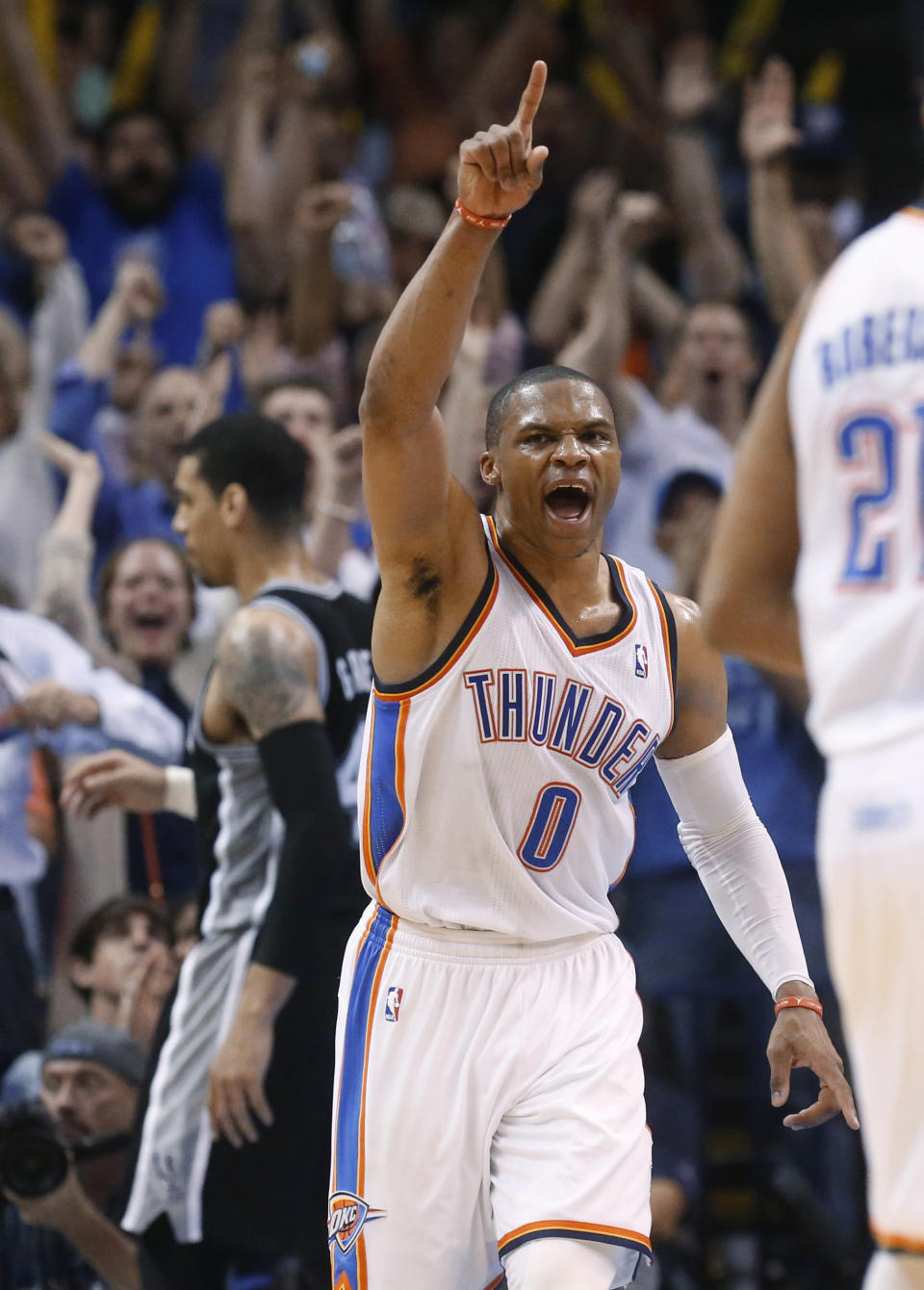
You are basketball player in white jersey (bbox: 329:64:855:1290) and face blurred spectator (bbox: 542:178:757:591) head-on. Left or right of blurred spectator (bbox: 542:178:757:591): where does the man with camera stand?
left

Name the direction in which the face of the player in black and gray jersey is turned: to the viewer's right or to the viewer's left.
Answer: to the viewer's left

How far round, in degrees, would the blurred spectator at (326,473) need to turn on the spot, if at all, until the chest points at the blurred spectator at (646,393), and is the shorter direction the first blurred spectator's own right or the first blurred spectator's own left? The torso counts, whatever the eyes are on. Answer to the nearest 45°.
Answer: approximately 135° to the first blurred spectator's own left

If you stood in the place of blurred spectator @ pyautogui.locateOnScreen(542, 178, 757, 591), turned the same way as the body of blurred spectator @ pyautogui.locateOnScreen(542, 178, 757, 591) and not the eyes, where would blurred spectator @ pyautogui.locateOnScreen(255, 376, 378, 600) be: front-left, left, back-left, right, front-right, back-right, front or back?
front-right

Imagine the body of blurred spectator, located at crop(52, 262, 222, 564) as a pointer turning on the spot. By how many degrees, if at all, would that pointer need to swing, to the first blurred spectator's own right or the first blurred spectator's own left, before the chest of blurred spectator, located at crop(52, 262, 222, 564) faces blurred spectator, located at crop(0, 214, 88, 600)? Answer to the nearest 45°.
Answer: approximately 90° to the first blurred spectator's own right

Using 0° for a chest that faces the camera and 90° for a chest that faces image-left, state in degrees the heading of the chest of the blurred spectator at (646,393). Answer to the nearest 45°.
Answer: approximately 0°

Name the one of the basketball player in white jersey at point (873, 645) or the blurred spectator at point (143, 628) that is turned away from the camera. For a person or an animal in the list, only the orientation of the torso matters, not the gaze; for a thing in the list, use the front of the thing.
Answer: the basketball player in white jersey

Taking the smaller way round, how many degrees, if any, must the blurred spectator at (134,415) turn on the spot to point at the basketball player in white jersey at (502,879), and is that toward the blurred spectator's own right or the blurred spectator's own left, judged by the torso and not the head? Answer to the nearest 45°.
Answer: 0° — they already face them
